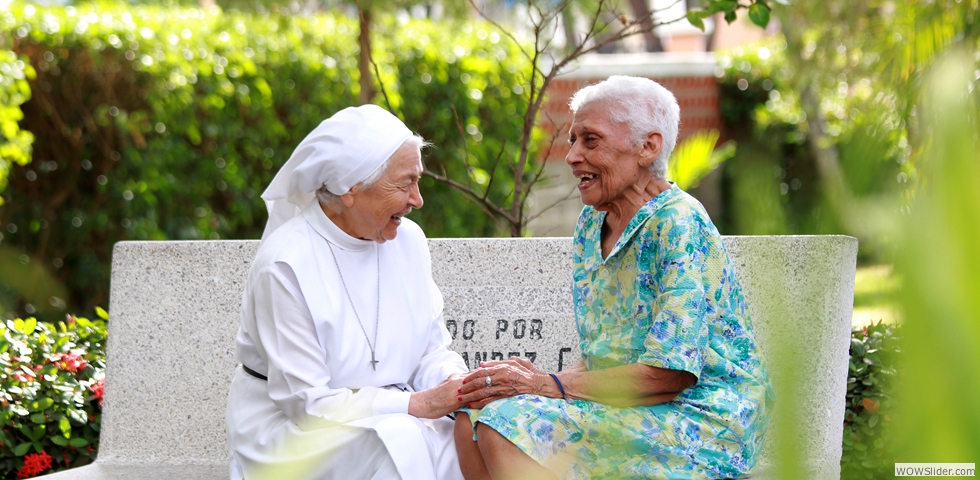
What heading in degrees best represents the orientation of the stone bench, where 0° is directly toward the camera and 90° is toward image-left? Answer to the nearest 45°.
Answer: approximately 0°

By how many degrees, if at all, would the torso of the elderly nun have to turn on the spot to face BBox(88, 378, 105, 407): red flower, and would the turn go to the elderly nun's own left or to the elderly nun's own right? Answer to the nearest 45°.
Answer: approximately 180°

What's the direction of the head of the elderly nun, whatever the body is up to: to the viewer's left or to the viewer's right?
to the viewer's right

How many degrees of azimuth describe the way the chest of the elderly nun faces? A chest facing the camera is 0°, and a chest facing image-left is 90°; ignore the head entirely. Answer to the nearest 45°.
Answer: approximately 315°

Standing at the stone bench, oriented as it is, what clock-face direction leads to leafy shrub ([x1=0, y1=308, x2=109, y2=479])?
The leafy shrub is roughly at 3 o'clock from the stone bench.

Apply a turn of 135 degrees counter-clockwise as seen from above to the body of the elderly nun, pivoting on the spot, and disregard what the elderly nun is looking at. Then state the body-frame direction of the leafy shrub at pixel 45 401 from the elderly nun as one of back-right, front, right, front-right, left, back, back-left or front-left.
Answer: front-left

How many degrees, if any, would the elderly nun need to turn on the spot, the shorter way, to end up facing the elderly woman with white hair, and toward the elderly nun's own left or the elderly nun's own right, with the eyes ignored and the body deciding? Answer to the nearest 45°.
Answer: approximately 45° to the elderly nun's own left

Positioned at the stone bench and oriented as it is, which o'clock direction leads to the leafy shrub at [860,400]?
The leafy shrub is roughly at 9 o'clock from the stone bench.
